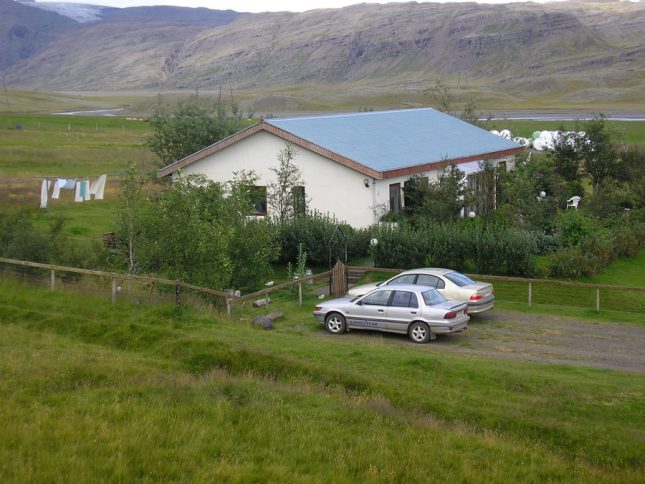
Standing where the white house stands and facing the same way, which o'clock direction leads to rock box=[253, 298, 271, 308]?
The rock is roughly at 2 o'clock from the white house.

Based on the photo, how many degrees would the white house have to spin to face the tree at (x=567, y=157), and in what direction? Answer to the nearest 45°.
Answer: approximately 90° to its left

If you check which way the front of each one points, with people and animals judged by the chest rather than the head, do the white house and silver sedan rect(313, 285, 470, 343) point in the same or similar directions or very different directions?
very different directions

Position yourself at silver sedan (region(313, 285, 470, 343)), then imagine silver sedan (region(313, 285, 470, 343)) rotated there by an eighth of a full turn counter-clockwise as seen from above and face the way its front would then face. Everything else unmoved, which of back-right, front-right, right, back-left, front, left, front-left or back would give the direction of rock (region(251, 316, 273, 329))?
front

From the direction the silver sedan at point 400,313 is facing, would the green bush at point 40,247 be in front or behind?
in front

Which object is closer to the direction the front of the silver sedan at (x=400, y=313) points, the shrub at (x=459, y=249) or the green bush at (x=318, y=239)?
the green bush

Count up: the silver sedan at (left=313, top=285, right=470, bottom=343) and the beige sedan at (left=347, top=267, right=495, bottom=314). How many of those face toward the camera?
0

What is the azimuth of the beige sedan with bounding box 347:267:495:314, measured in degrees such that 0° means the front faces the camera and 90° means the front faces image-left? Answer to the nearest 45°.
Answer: approximately 135°

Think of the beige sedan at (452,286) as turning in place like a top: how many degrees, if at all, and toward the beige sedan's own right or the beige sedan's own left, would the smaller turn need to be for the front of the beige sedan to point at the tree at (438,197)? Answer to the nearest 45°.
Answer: approximately 45° to the beige sedan's own right

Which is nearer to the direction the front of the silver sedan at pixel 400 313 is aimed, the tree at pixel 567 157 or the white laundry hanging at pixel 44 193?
the white laundry hanging
